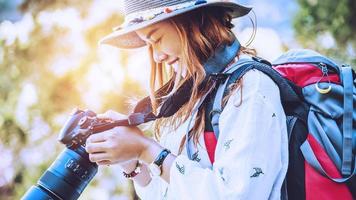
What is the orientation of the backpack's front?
to the viewer's right

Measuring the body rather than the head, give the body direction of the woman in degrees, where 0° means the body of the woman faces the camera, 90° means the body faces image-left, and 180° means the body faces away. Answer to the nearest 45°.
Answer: approximately 90°
